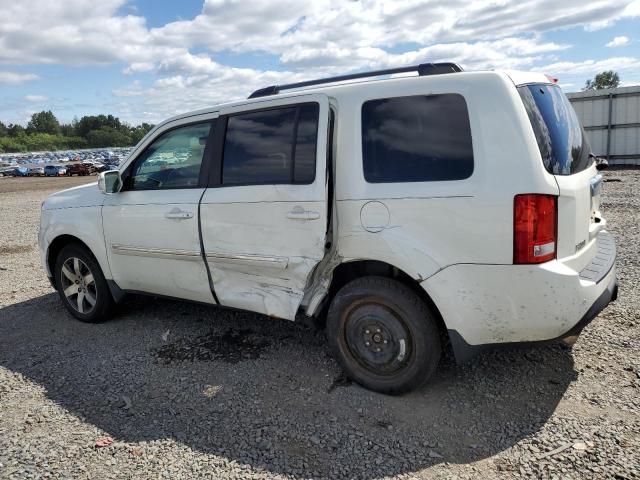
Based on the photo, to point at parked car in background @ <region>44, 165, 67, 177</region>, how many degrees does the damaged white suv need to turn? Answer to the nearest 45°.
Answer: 0° — it already faces it

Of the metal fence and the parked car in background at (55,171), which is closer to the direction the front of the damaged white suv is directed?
the parked car in background

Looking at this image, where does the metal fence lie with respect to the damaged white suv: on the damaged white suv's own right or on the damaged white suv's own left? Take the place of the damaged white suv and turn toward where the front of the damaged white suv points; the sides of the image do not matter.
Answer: on the damaged white suv's own right

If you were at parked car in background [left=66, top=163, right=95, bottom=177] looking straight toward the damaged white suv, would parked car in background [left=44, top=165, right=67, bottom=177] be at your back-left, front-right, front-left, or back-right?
back-right

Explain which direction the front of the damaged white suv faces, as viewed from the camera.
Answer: facing away from the viewer and to the left of the viewer

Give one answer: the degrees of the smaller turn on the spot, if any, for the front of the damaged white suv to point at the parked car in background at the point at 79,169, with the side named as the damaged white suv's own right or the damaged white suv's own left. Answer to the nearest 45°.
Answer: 0° — it already faces it

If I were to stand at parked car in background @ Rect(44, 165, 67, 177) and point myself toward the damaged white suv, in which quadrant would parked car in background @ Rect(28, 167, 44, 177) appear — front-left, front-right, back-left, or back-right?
back-right
